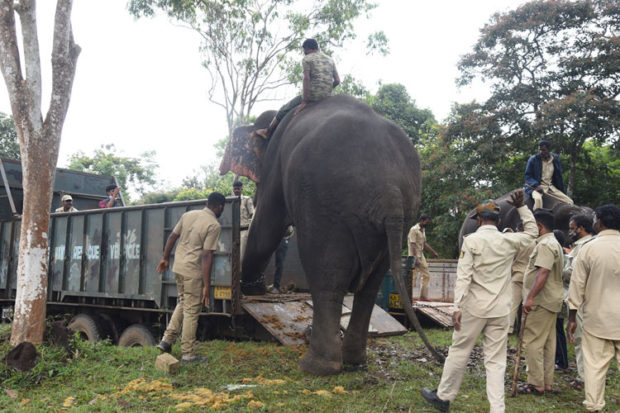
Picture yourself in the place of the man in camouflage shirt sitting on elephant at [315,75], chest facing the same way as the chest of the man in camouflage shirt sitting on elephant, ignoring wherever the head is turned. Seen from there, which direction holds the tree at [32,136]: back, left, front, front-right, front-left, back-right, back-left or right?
front-left

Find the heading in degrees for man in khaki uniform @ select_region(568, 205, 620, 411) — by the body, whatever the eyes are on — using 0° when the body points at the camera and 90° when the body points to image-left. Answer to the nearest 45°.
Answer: approximately 180°

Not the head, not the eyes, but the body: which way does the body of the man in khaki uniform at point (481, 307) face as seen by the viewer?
away from the camera

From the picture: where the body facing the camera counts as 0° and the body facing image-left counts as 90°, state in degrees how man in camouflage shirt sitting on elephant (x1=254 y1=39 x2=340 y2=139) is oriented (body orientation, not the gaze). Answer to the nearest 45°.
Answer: approximately 135°

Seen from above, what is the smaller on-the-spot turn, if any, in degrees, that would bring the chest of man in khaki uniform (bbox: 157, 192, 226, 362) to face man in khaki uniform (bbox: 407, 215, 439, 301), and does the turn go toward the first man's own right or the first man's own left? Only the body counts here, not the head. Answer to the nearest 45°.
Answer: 0° — they already face them

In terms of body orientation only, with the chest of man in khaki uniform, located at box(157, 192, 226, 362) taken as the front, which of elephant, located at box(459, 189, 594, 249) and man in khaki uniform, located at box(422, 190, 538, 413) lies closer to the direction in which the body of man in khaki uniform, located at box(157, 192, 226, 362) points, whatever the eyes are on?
the elephant

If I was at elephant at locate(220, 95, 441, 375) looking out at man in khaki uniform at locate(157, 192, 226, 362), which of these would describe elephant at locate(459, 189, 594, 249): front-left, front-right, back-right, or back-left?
back-right

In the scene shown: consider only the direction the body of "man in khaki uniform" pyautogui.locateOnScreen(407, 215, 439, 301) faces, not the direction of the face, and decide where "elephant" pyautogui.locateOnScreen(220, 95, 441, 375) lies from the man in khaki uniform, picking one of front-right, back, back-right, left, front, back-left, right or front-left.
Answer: right

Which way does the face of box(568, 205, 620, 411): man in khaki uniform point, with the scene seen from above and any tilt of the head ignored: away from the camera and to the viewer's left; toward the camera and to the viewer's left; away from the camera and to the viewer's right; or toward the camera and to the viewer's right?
away from the camera and to the viewer's left
